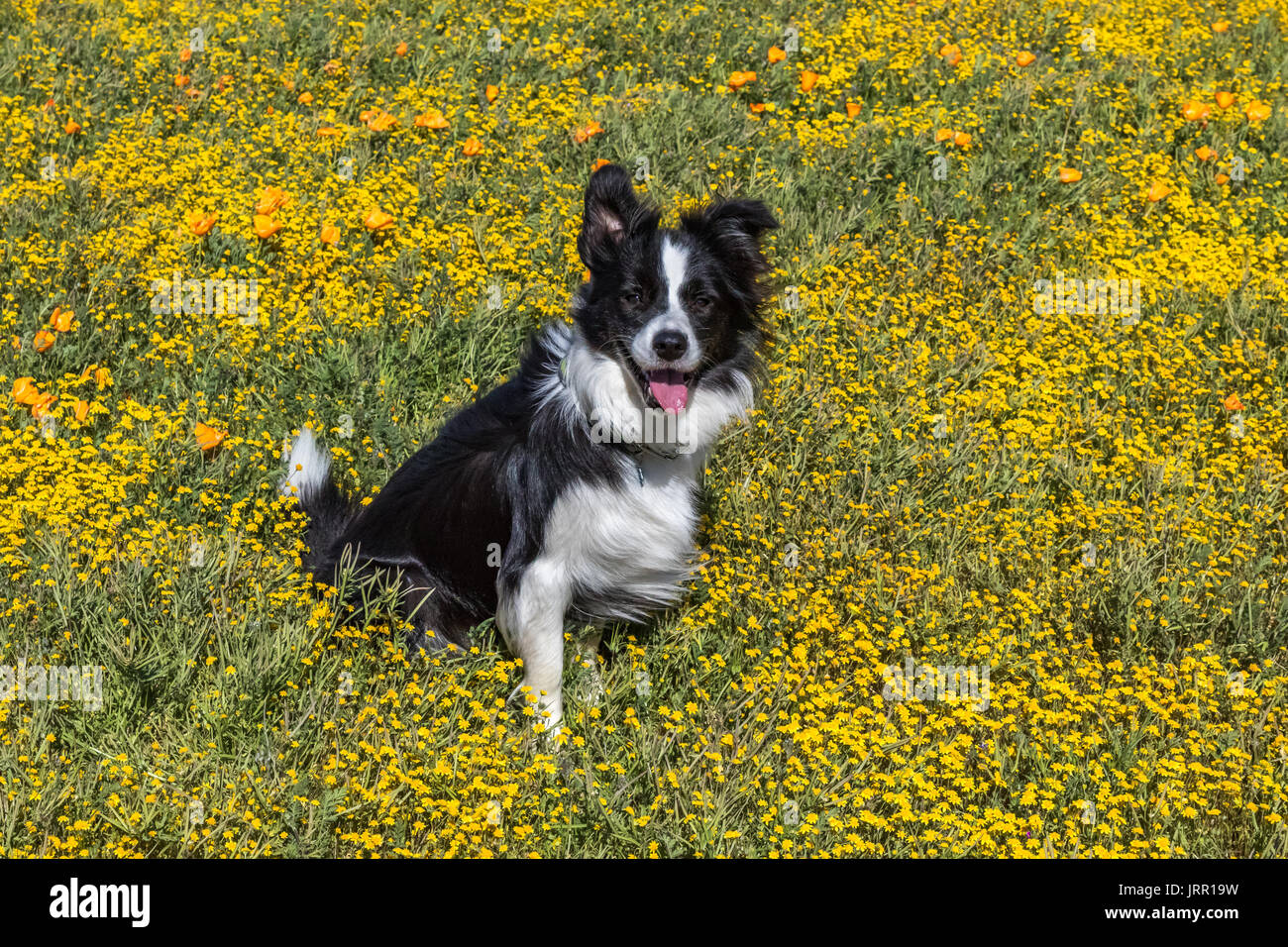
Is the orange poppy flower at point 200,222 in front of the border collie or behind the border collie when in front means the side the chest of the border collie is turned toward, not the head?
behind

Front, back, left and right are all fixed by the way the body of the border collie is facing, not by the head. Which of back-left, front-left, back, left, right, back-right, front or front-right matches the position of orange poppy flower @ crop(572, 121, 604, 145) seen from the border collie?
back-left

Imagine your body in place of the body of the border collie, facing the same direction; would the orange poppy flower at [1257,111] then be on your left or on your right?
on your left

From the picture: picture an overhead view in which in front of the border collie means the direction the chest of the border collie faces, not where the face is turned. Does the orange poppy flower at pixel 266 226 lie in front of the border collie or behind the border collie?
behind

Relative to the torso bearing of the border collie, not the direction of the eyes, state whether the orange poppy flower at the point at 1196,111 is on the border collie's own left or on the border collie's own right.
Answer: on the border collie's own left

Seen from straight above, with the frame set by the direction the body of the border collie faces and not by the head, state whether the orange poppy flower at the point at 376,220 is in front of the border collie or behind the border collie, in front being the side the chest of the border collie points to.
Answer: behind

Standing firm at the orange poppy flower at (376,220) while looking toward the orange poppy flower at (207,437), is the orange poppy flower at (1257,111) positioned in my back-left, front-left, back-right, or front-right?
back-left

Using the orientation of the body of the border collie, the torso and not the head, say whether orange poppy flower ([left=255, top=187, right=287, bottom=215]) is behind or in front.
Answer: behind

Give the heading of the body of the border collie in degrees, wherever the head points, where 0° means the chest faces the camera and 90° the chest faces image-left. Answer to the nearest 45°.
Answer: approximately 315°

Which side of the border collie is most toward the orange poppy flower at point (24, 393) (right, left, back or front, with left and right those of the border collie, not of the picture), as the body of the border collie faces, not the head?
back
